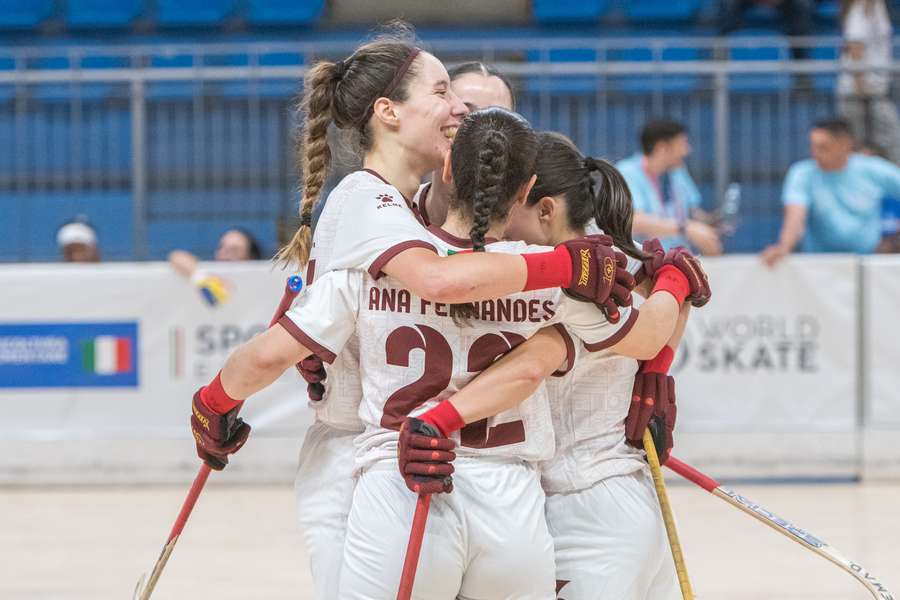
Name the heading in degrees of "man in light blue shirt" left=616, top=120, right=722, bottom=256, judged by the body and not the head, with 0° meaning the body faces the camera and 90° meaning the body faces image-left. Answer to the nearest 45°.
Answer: approximately 315°

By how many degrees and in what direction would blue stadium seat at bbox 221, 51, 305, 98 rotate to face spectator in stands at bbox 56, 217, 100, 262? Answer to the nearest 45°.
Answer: approximately 45° to its right

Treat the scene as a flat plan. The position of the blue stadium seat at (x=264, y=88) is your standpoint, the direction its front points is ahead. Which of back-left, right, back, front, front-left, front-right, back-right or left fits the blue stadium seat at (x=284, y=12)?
back

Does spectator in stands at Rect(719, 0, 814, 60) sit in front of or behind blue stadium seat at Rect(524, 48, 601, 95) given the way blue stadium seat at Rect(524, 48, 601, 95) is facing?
behind

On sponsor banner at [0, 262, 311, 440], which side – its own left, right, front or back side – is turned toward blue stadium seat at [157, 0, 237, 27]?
back

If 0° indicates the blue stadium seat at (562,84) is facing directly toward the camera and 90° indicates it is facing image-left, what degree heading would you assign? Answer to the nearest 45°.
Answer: approximately 0°

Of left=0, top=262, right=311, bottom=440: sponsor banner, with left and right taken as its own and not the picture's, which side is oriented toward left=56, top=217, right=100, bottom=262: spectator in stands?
back

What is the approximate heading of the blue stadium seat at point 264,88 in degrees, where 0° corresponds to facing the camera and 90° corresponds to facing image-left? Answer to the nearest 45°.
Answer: approximately 0°

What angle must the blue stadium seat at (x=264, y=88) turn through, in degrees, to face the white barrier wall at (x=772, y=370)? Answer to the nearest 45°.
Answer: approximately 45° to its left
